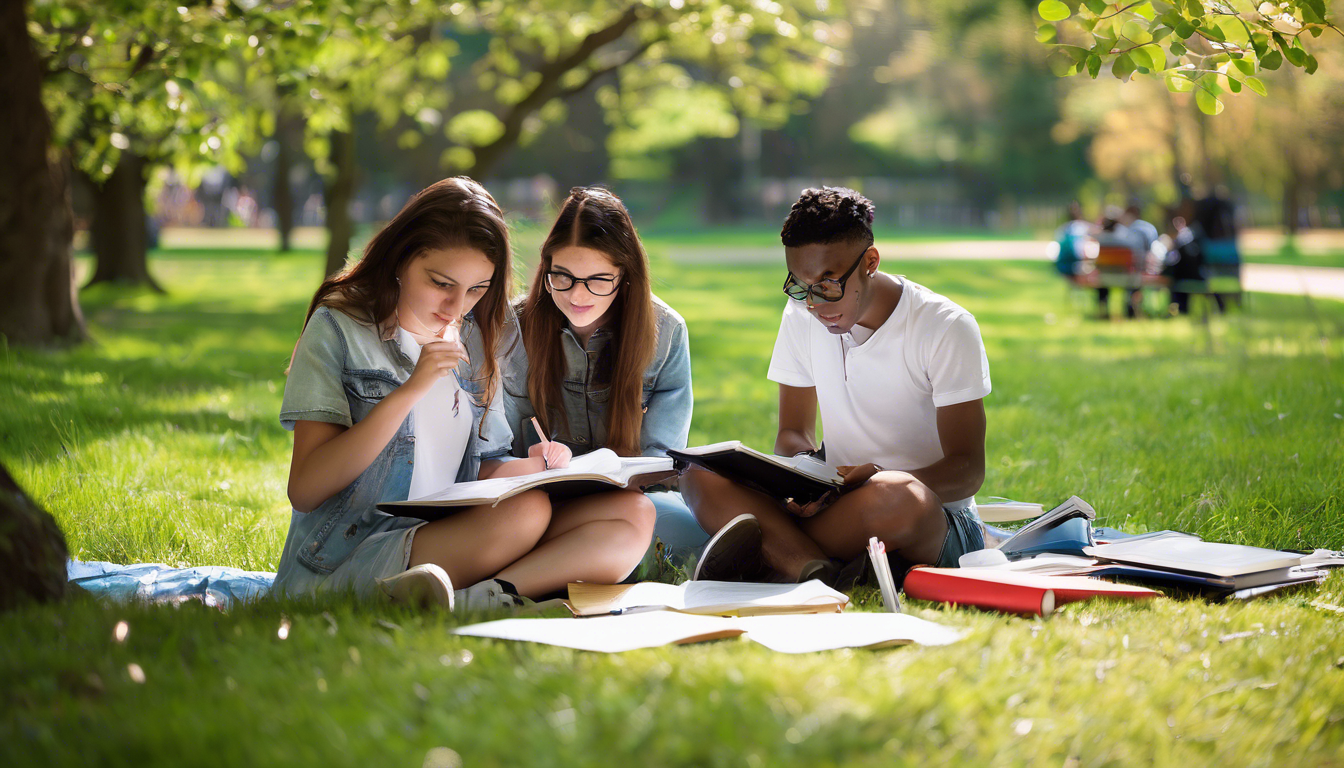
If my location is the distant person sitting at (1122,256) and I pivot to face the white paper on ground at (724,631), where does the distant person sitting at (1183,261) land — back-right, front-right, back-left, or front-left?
back-left

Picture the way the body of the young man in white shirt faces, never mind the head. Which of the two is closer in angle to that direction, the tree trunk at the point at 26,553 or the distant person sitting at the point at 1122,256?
the tree trunk

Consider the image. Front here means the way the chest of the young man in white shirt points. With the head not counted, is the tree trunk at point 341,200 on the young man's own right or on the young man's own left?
on the young man's own right

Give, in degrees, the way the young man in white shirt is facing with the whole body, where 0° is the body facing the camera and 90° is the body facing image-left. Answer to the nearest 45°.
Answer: approximately 45°

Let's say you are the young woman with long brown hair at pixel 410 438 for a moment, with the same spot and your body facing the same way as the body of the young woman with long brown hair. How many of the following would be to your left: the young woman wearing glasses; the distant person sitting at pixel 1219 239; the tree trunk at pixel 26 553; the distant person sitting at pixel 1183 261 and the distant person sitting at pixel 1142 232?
4

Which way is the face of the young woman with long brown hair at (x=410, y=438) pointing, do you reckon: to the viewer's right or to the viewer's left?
to the viewer's right

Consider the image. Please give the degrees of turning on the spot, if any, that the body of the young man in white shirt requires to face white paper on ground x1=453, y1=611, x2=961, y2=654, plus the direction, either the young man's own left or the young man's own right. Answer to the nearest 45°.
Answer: approximately 45° to the young man's own left

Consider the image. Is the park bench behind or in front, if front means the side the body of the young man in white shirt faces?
behind

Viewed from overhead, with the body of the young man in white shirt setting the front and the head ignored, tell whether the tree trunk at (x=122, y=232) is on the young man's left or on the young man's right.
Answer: on the young man's right

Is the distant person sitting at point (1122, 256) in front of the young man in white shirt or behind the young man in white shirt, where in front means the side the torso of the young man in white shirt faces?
behind

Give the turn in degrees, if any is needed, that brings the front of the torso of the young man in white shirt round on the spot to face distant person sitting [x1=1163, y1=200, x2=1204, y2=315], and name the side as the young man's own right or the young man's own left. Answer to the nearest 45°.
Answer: approximately 135° to the young man's own right

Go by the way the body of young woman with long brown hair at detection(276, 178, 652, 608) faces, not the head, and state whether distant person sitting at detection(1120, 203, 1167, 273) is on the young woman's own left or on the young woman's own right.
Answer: on the young woman's own left

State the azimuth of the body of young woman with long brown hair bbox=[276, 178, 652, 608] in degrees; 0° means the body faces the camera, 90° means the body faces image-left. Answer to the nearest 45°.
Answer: approximately 315°

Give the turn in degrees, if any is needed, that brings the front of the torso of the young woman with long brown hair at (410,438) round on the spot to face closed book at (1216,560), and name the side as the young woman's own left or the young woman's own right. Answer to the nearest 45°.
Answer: approximately 45° to the young woman's own left
